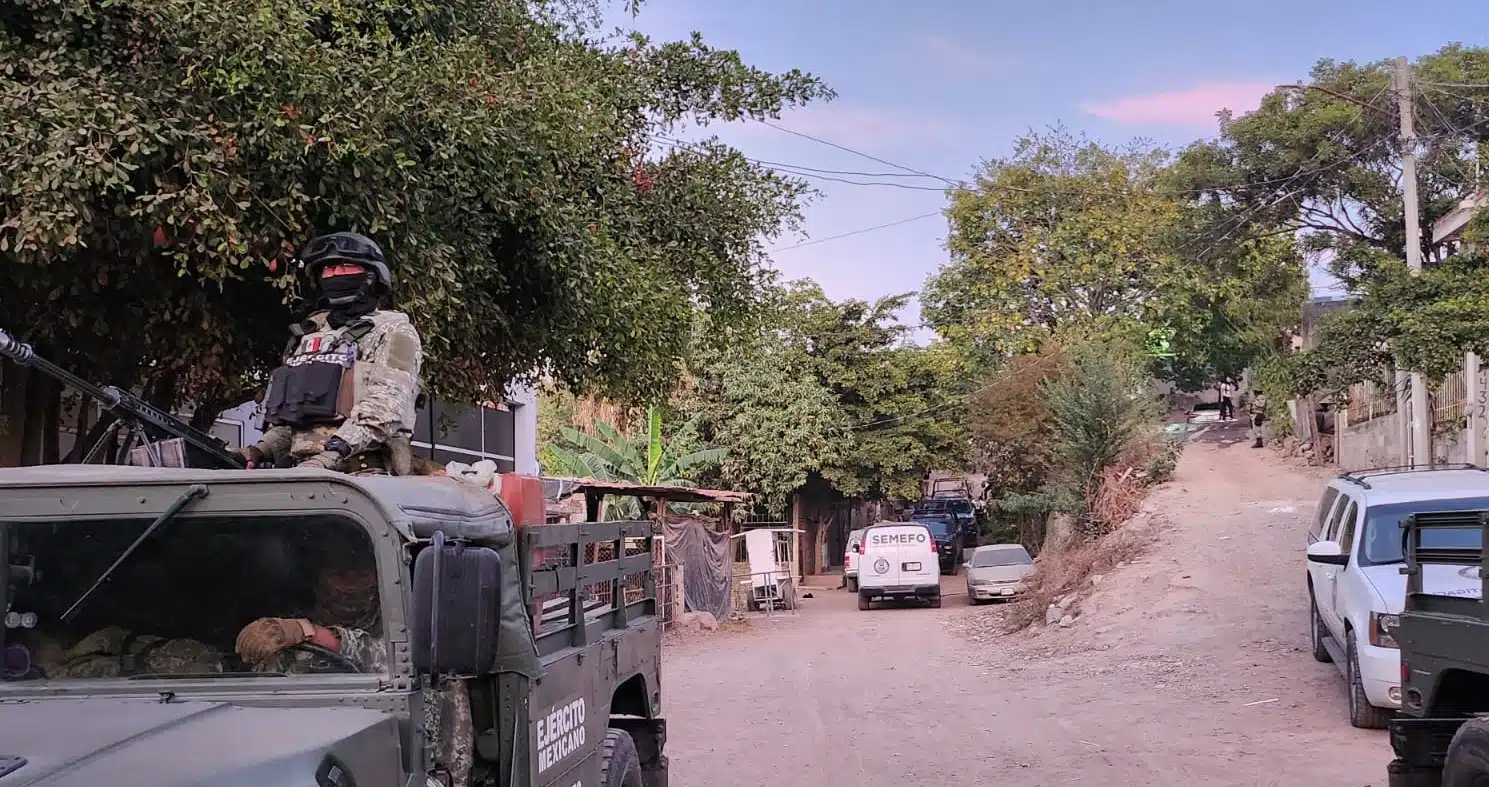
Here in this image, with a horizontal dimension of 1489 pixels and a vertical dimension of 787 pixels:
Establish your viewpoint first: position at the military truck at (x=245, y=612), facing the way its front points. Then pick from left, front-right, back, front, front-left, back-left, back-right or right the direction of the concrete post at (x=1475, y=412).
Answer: back

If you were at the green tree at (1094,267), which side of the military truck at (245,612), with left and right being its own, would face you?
back

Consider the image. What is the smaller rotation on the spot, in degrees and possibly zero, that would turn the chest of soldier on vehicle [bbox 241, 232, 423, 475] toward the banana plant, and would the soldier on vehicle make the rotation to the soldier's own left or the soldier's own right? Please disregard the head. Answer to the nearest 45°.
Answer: approximately 135° to the soldier's own right

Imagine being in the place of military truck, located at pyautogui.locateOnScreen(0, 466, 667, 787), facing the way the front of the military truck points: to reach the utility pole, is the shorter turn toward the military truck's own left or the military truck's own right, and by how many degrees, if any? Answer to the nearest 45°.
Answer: approximately 180°

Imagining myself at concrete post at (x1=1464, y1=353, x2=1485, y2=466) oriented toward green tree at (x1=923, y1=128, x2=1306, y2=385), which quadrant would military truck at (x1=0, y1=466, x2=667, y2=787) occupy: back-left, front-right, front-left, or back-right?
back-left

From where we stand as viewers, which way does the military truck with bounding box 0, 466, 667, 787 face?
facing the viewer and to the left of the viewer
